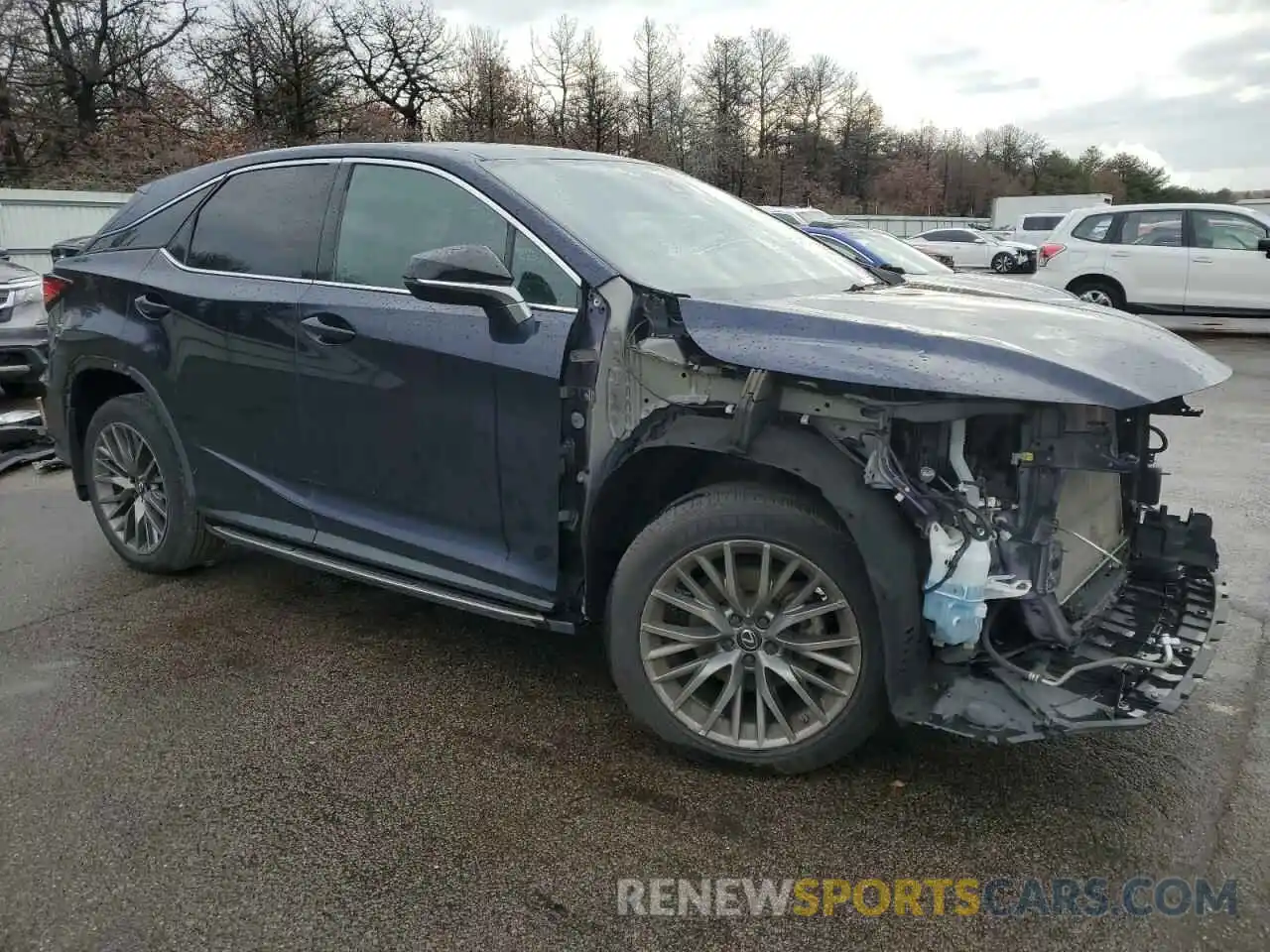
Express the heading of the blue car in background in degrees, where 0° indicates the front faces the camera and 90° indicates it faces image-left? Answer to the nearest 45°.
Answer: approximately 315°

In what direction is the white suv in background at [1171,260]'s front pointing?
to the viewer's right

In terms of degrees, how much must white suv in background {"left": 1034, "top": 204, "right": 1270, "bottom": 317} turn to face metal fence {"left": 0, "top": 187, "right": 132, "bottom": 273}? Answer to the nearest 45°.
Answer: approximately 180°

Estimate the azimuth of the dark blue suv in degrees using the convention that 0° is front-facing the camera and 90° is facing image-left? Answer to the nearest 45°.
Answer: approximately 315°

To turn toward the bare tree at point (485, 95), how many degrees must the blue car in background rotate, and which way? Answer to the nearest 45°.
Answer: approximately 180°

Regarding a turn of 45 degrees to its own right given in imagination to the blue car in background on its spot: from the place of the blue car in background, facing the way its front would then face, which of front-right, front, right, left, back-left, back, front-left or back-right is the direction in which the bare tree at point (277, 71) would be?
back-right

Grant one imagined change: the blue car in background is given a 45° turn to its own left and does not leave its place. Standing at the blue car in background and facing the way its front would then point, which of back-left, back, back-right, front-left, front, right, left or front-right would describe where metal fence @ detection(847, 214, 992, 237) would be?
left

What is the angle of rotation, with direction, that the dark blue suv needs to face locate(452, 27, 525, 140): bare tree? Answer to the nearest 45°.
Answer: approximately 135° to its left

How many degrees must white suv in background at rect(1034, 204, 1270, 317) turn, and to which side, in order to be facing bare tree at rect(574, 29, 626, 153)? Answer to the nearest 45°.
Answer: approximately 135° to its left
